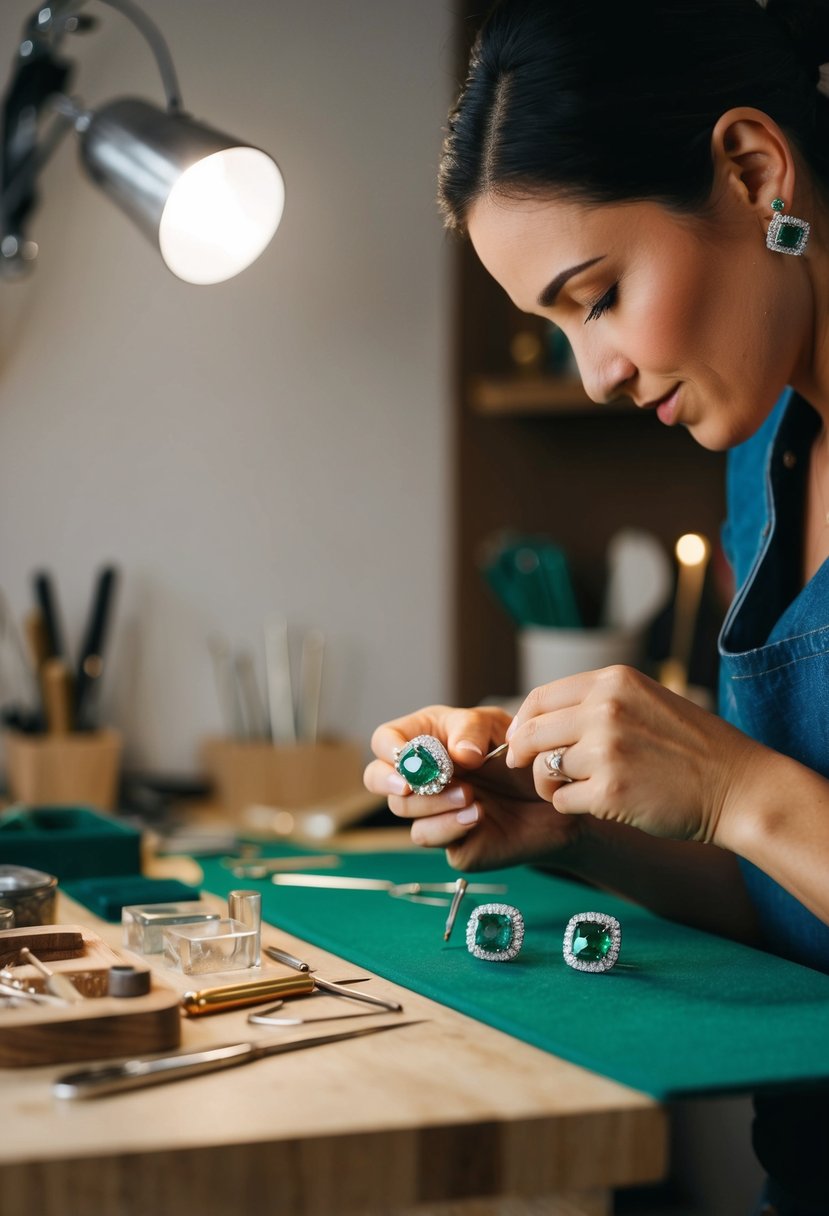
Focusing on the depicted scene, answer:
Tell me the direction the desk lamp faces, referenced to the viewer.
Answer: facing the viewer and to the right of the viewer

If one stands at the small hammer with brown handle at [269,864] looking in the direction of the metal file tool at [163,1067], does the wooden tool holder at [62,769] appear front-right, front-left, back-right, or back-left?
back-right

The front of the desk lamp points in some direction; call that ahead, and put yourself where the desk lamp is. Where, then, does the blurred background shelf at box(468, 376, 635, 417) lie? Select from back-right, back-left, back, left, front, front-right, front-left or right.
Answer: left

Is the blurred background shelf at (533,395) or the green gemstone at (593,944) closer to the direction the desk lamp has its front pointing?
the green gemstone

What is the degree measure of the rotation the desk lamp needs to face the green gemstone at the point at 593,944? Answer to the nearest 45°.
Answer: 0° — it already faces it

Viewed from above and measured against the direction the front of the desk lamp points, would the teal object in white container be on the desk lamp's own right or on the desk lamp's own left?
on the desk lamp's own left

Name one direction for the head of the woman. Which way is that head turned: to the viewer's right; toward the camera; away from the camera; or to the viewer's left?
to the viewer's left

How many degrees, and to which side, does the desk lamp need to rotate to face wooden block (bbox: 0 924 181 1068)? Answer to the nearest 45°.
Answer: approximately 45° to its right
